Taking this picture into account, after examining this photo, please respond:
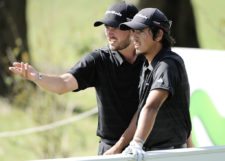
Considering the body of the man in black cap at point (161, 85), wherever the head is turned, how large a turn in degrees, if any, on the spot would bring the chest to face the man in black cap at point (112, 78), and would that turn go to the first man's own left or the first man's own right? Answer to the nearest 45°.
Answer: approximately 45° to the first man's own right

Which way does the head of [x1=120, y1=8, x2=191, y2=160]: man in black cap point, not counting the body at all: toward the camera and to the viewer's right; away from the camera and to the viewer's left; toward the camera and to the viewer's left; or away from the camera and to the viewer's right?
toward the camera and to the viewer's left

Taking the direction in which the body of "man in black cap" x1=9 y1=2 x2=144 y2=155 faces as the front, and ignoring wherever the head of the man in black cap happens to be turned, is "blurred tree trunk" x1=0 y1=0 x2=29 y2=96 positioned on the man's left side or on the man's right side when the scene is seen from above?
on the man's right side

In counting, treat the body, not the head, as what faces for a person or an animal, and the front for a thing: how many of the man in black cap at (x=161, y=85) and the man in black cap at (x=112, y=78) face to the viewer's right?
0

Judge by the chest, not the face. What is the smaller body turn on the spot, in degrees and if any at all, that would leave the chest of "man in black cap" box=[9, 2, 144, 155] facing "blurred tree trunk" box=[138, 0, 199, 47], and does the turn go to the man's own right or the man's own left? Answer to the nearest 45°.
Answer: approximately 135° to the man's own right

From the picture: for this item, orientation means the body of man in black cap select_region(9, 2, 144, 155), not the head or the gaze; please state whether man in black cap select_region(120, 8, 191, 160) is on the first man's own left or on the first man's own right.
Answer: on the first man's own left

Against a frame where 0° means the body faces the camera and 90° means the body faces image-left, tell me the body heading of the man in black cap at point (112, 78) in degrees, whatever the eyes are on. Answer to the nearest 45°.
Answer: approximately 45°
